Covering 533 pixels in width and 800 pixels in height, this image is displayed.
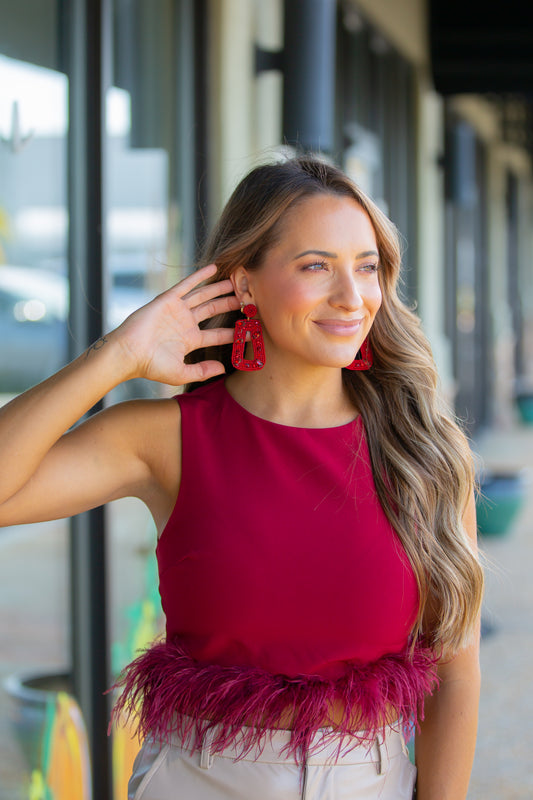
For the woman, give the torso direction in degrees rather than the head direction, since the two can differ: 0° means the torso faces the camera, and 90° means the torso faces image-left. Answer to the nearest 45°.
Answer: approximately 0°

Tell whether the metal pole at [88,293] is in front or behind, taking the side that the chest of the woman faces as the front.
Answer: behind

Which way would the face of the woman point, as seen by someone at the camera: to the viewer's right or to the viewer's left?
to the viewer's right

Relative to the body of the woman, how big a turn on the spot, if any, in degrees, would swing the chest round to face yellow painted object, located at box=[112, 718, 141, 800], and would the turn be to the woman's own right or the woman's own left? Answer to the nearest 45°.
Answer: approximately 180°

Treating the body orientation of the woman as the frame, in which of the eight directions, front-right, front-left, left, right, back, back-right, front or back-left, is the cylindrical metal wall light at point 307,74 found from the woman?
back
